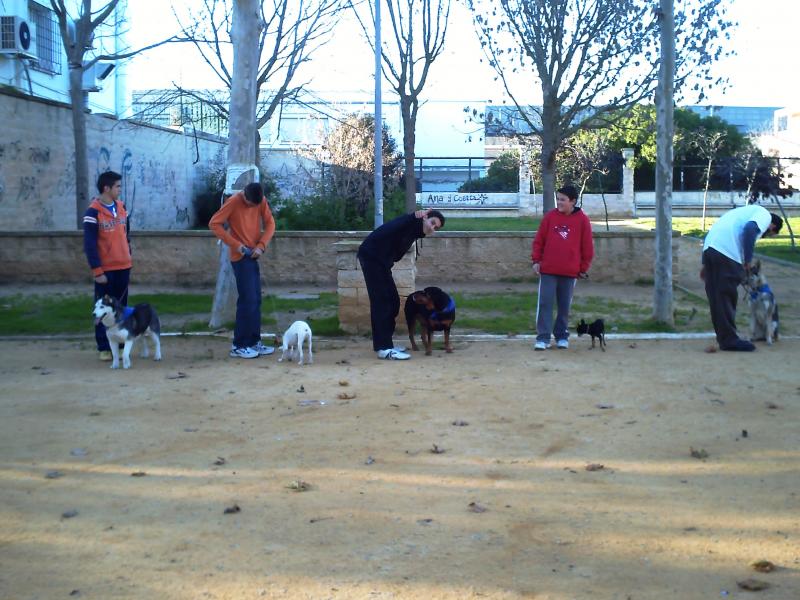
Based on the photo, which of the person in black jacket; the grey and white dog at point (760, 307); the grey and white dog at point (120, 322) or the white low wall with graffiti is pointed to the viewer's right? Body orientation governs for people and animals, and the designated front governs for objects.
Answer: the person in black jacket

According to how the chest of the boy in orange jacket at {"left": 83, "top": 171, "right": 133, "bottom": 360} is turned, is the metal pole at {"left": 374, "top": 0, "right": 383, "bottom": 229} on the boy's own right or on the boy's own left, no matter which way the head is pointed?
on the boy's own left

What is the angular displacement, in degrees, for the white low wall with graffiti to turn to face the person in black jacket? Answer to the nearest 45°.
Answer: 0° — it already faces them

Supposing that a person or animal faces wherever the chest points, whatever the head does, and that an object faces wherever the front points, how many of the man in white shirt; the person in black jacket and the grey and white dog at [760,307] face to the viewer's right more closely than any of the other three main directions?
2

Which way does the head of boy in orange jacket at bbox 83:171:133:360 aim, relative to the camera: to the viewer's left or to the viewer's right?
to the viewer's right

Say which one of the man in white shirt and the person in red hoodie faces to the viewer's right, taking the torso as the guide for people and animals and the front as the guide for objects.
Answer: the man in white shirt

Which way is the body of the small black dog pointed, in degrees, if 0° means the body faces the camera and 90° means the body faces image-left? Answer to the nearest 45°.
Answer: approximately 90°

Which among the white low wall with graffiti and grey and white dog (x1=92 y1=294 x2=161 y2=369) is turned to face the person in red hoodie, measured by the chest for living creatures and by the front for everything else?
the white low wall with graffiti

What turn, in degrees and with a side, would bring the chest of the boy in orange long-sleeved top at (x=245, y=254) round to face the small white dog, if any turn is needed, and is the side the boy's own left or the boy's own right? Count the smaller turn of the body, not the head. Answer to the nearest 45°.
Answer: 0° — they already face it

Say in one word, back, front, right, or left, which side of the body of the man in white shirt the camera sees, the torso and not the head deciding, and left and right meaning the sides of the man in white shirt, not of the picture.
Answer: right

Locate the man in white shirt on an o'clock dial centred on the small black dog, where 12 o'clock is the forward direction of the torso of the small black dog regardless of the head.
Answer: The man in white shirt is roughly at 6 o'clock from the small black dog.
